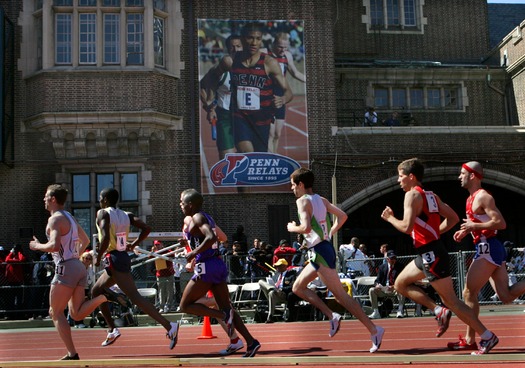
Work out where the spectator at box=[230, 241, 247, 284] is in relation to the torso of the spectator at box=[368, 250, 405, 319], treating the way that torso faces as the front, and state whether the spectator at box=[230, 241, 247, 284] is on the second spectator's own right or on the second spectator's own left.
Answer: on the second spectator's own right

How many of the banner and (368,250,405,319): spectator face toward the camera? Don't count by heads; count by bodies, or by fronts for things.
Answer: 2

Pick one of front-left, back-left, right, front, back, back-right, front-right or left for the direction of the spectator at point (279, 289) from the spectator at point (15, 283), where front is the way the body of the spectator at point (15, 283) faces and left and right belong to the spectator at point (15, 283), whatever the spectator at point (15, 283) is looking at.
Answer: front-left

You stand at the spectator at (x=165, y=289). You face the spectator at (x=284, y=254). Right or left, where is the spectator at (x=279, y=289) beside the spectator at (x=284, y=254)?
right

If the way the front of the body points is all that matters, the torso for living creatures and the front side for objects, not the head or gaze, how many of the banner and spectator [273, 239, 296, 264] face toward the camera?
2

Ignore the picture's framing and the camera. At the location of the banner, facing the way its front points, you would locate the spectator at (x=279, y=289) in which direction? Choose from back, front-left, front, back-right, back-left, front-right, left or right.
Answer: front

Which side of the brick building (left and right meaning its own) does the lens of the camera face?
front

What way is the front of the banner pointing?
toward the camera

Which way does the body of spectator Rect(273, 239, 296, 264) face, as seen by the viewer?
toward the camera
